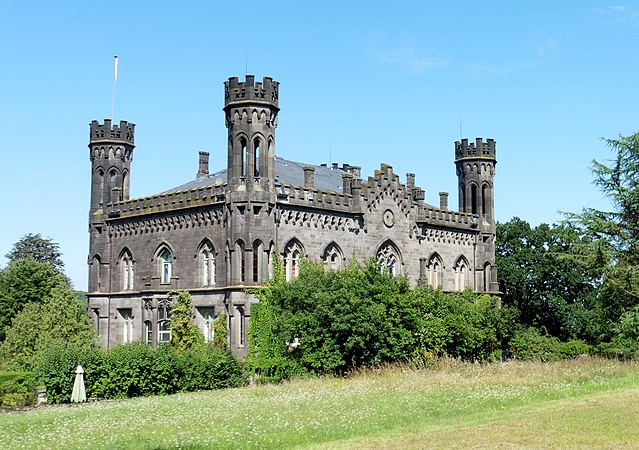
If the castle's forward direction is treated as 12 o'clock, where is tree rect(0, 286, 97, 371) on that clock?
The tree is roughly at 4 o'clock from the castle.

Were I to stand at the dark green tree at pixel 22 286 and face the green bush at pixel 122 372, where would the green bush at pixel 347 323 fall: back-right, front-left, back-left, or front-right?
front-left

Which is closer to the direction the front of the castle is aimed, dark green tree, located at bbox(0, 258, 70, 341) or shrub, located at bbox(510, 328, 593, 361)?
the shrub

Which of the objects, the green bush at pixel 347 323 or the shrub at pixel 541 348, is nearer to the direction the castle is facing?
the green bush

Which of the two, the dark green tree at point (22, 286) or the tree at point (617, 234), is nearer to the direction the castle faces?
the tree

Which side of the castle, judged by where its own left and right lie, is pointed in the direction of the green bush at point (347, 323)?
front

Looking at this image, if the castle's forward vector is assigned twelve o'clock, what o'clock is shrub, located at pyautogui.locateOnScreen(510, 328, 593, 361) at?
The shrub is roughly at 10 o'clock from the castle.

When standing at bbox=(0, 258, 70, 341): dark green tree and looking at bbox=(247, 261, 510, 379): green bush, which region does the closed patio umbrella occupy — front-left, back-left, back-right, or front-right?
front-right

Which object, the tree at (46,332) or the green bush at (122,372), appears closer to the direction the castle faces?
the green bush

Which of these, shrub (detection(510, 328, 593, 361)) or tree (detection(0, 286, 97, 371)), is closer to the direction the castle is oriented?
the shrub

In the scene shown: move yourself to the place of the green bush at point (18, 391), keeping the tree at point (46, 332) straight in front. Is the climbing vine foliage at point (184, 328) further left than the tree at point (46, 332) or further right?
right

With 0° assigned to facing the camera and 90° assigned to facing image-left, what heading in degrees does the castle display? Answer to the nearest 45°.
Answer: approximately 315°

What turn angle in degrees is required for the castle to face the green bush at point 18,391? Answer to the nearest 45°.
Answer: approximately 90° to its right

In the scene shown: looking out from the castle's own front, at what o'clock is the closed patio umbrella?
The closed patio umbrella is roughly at 2 o'clock from the castle.
